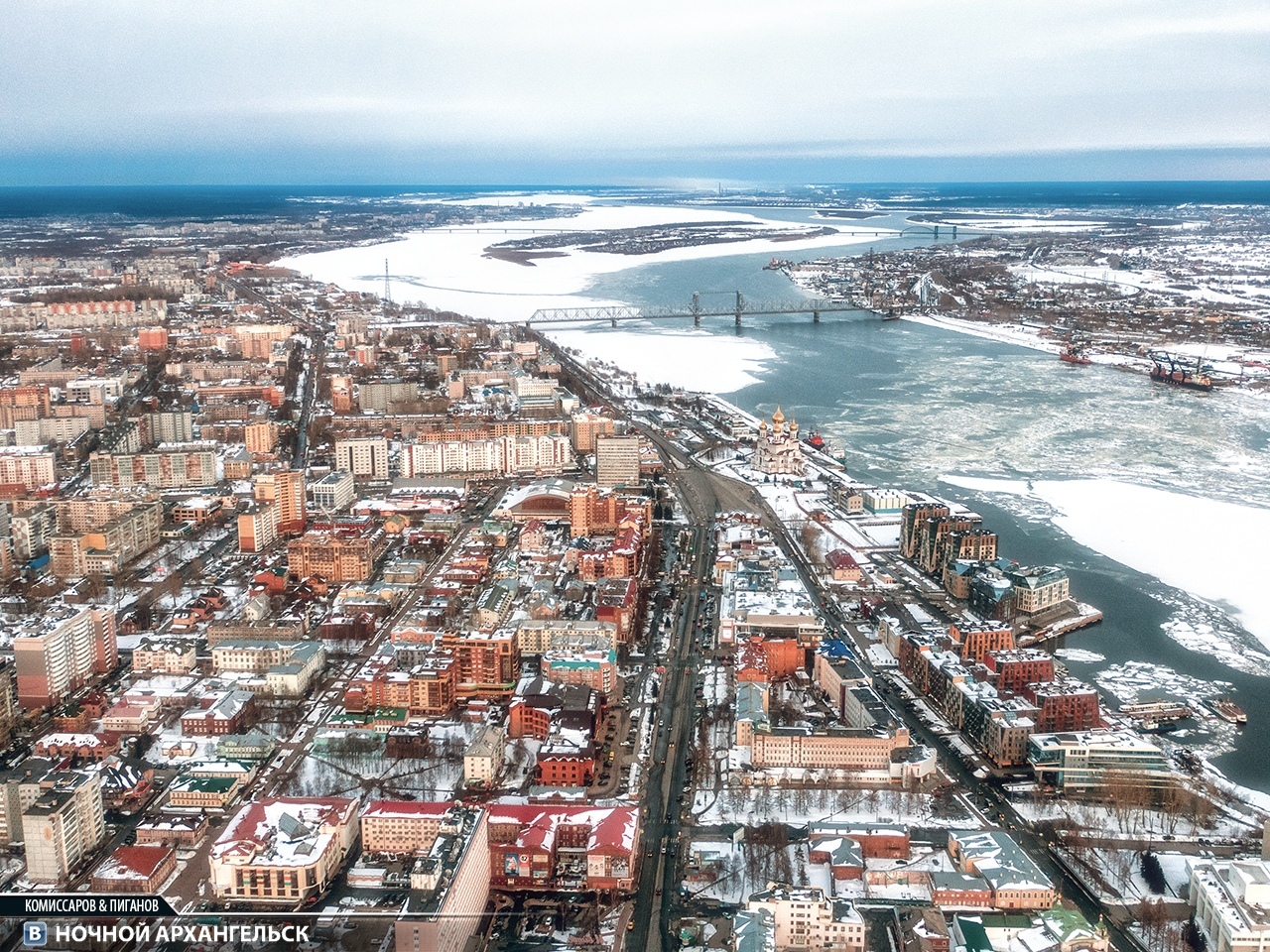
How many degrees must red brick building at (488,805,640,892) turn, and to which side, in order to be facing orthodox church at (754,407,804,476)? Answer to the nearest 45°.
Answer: approximately 180°

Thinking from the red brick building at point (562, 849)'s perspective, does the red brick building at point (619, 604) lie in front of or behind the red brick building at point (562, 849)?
behind

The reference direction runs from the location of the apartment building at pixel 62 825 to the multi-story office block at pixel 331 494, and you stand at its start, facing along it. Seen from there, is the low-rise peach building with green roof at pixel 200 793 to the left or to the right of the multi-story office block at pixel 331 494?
right

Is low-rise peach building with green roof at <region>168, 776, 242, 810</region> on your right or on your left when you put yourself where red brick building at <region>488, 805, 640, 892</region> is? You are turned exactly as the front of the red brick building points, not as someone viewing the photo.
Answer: on your right

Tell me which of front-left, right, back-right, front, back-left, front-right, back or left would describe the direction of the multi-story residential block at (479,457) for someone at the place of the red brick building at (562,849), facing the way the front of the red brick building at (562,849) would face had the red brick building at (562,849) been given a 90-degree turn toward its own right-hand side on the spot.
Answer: right

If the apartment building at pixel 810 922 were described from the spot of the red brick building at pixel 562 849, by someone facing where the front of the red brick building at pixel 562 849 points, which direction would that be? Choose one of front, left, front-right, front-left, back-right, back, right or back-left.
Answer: front-left

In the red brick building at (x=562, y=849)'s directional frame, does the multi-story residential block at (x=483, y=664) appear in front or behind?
behind

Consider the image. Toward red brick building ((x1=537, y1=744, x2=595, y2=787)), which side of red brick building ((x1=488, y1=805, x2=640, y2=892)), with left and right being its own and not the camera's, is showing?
back

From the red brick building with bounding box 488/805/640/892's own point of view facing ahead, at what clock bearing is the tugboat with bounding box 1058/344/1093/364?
The tugboat is roughly at 7 o'clock from the red brick building.

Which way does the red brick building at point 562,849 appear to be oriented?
toward the camera

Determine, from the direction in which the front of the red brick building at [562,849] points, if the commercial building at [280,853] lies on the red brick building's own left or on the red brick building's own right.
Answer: on the red brick building's own right

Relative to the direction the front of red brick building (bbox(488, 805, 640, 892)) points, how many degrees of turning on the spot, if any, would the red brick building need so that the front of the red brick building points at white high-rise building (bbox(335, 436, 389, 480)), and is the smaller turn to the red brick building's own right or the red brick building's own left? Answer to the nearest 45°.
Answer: approximately 180°

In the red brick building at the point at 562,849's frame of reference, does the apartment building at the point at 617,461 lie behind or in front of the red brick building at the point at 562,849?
behind
